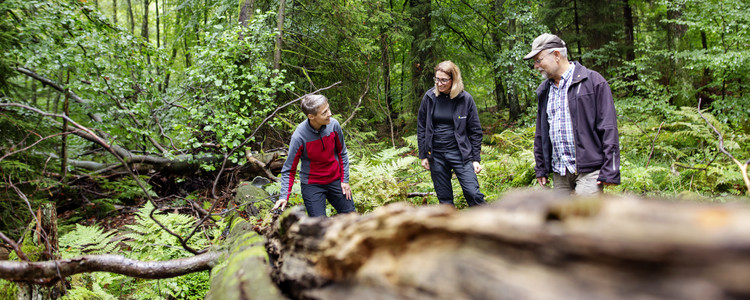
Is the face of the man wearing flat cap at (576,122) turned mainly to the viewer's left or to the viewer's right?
to the viewer's left

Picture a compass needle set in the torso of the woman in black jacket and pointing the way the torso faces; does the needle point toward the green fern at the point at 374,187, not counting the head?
no

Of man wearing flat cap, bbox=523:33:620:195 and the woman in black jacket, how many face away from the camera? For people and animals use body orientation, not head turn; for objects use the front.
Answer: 0

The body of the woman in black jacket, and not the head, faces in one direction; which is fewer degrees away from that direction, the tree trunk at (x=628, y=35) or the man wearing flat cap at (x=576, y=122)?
the man wearing flat cap

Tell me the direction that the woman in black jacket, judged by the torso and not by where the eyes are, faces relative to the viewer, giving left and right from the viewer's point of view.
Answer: facing the viewer

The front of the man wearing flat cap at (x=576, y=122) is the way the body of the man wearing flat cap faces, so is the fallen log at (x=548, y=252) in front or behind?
in front

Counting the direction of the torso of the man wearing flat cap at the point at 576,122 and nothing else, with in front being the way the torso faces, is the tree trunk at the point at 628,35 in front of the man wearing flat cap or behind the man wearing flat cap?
behind

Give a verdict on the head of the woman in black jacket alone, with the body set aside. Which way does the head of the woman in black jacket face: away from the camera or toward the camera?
toward the camera

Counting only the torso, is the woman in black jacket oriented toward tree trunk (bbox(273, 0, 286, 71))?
no
